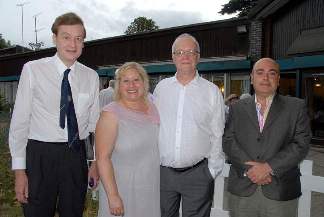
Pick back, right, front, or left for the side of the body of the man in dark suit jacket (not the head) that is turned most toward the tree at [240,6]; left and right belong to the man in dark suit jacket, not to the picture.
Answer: back

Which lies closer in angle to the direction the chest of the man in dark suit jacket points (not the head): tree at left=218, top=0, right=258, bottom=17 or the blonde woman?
the blonde woman

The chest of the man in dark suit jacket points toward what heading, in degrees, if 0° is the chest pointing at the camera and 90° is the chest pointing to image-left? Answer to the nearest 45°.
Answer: approximately 0°

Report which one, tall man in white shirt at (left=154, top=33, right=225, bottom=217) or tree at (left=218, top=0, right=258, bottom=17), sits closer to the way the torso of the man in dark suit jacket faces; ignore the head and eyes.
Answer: the tall man in white shirt

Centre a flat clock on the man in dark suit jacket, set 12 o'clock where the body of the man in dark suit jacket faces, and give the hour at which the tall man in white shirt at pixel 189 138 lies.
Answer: The tall man in white shirt is roughly at 3 o'clock from the man in dark suit jacket.

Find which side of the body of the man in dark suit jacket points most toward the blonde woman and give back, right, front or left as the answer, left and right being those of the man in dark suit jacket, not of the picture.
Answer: right

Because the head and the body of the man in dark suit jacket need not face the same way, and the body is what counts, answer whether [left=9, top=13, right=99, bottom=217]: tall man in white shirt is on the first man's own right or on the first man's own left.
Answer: on the first man's own right
